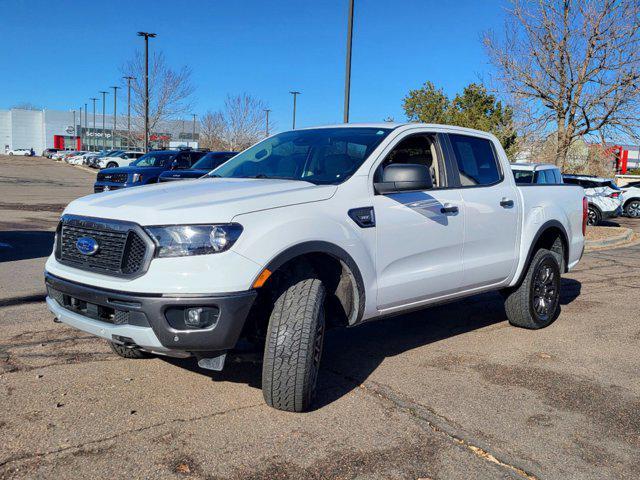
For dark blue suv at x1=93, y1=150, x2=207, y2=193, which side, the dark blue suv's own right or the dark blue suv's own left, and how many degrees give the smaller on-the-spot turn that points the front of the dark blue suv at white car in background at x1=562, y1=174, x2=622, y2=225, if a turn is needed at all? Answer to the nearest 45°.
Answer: approximately 135° to the dark blue suv's own left

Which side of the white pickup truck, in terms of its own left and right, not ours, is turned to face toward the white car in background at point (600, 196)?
back

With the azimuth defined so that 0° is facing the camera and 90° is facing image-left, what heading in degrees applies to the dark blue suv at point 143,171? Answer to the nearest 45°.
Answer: approximately 45°

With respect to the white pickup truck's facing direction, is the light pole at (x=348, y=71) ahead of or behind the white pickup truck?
behind

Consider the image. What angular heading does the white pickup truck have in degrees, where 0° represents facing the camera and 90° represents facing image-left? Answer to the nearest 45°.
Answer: approximately 45°

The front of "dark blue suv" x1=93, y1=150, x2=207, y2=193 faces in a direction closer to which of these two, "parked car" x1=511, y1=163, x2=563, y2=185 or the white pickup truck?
the white pickup truck

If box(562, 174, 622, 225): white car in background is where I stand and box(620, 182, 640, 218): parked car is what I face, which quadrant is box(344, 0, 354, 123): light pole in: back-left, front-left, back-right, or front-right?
back-left
